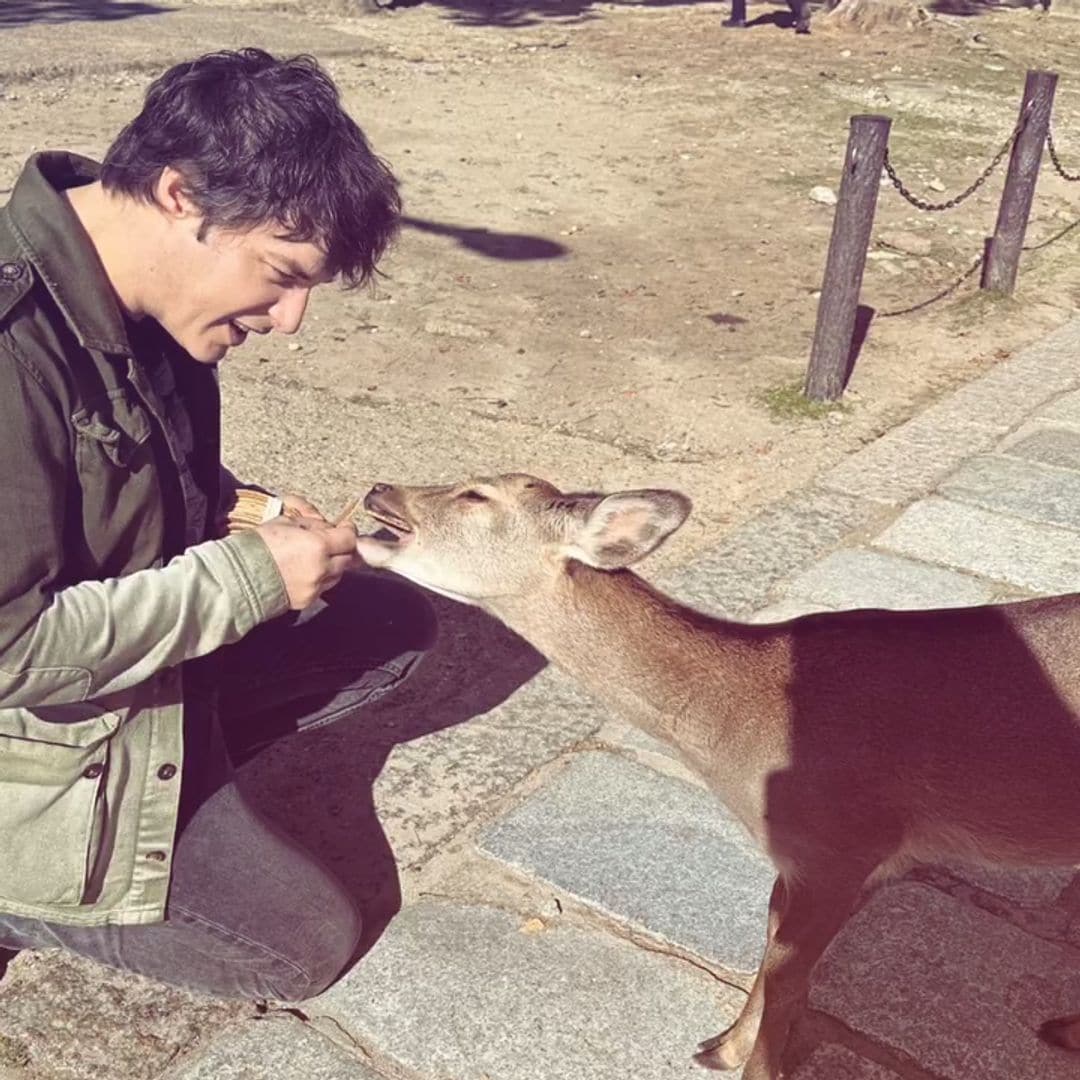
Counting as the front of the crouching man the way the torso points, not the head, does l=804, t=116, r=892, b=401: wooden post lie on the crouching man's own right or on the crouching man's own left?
on the crouching man's own left

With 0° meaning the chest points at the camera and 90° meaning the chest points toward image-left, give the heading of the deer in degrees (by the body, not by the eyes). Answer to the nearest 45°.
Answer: approximately 90°

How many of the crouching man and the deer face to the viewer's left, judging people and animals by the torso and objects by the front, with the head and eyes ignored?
1

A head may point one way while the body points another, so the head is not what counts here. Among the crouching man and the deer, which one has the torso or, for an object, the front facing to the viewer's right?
the crouching man

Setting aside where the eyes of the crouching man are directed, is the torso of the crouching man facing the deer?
yes

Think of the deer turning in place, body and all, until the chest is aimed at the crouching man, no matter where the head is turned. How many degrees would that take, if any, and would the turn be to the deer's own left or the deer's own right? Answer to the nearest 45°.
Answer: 0° — it already faces them

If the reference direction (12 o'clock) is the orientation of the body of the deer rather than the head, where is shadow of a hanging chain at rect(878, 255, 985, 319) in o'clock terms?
The shadow of a hanging chain is roughly at 3 o'clock from the deer.

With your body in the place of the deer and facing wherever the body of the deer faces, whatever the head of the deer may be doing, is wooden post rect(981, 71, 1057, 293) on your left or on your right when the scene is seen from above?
on your right

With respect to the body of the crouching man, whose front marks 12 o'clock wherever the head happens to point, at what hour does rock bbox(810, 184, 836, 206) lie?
The rock is roughly at 10 o'clock from the crouching man.

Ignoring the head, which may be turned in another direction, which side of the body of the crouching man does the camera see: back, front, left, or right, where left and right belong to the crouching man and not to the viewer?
right

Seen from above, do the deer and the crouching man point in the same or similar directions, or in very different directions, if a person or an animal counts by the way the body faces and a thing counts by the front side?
very different directions

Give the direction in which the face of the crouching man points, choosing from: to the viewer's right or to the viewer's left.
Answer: to the viewer's right

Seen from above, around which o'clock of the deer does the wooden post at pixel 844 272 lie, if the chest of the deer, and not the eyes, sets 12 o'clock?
The wooden post is roughly at 3 o'clock from the deer.
